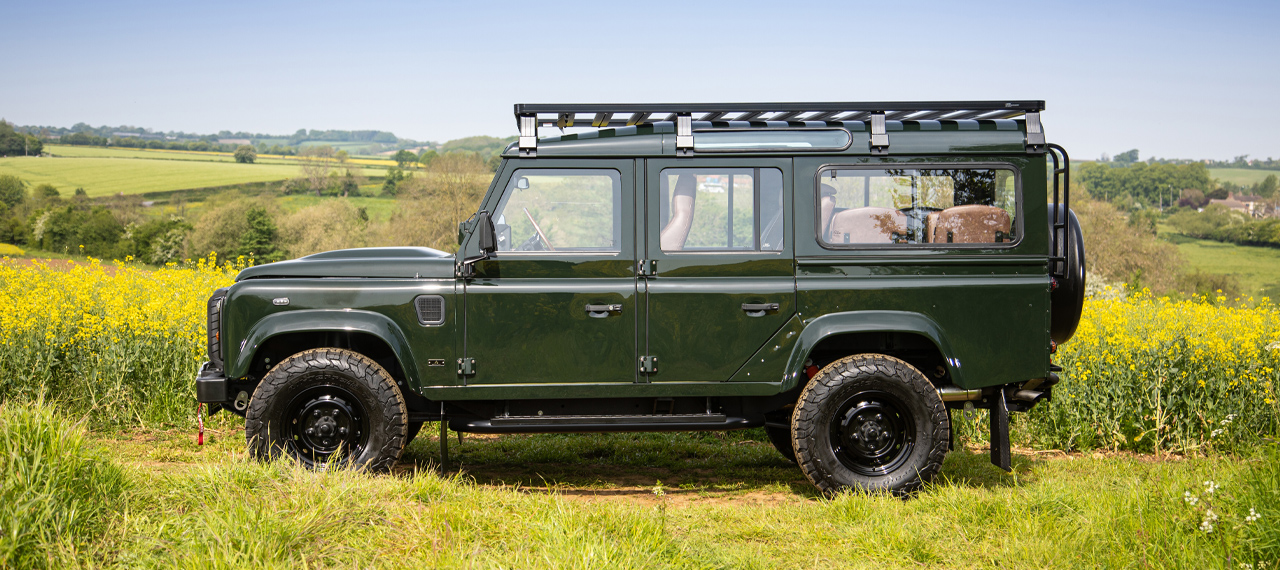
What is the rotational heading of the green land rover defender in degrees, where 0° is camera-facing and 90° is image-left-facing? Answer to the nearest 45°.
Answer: approximately 90°

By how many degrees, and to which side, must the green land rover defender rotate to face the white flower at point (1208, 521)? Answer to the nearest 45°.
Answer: approximately 135° to its left

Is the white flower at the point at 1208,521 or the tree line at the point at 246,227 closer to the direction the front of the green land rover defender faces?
the tree line

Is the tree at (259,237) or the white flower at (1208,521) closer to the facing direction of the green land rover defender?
the tree

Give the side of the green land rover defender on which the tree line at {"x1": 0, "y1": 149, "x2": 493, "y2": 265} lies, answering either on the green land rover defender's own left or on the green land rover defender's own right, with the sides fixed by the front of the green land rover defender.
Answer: on the green land rover defender's own right

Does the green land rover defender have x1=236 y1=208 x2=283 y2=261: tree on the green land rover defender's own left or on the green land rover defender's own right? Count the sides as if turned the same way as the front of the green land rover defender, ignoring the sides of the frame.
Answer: on the green land rover defender's own right
